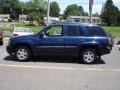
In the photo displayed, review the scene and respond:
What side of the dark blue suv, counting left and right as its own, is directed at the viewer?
left
